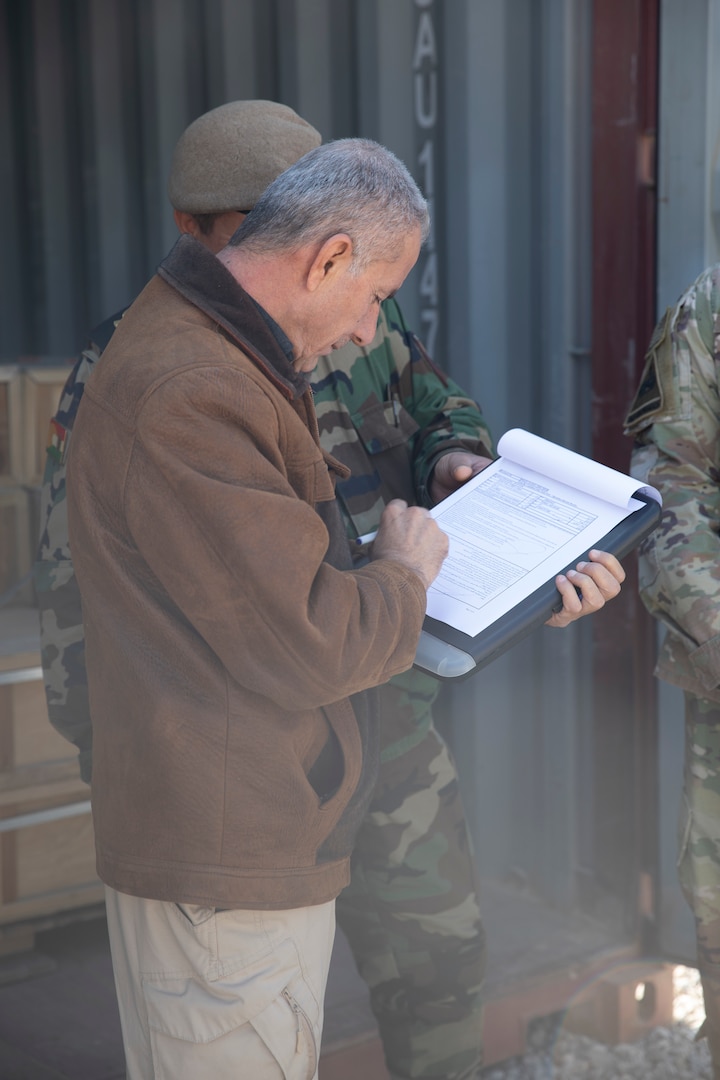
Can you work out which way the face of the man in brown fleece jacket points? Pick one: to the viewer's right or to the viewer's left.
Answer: to the viewer's right

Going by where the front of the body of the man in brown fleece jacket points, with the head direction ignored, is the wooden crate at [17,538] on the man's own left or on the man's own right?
on the man's own left

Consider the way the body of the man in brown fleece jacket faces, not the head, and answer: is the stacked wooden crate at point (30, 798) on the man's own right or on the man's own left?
on the man's own left

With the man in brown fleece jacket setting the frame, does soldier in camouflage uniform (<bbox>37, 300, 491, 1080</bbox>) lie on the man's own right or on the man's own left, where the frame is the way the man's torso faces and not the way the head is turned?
on the man's own left

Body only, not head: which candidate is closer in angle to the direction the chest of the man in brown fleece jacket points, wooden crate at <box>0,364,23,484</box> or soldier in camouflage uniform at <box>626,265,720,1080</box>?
the soldier in camouflage uniform

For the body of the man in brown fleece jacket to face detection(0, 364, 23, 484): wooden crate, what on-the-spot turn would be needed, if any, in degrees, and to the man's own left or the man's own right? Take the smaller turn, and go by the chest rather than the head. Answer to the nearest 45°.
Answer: approximately 90° to the man's own left

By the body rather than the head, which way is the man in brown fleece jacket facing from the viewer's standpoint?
to the viewer's right
